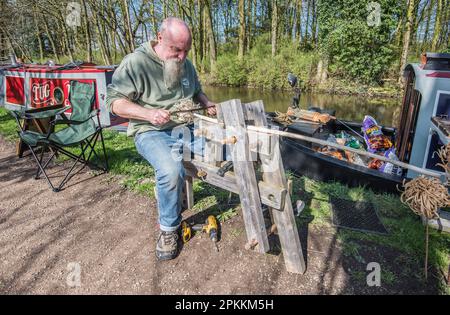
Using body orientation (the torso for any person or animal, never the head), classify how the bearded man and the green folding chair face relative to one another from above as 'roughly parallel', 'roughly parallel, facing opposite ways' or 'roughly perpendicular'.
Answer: roughly perpendicular

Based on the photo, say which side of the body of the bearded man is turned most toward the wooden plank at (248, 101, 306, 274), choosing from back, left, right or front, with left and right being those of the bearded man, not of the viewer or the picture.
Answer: front

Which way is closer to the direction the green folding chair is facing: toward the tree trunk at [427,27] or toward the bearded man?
the bearded man

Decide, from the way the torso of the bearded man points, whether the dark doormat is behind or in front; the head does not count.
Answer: in front

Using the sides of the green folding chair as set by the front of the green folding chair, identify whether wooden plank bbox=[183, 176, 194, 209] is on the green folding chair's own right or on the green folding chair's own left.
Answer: on the green folding chair's own left

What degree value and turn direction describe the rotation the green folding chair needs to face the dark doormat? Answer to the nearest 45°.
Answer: approximately 90° to its left

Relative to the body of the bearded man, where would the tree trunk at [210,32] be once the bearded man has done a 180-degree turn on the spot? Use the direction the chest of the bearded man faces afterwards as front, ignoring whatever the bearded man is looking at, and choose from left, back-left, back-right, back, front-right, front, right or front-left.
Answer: front-right

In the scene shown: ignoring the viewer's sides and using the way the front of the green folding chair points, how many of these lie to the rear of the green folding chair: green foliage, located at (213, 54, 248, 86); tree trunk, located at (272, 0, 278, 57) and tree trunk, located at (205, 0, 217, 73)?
3

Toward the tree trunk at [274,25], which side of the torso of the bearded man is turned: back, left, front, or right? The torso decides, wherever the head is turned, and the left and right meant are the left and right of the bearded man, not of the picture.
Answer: left

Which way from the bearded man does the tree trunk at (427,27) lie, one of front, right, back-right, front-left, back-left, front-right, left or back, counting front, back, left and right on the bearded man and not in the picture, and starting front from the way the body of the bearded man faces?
left

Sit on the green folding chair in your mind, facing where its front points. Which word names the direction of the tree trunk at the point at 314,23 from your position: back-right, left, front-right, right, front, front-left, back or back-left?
back

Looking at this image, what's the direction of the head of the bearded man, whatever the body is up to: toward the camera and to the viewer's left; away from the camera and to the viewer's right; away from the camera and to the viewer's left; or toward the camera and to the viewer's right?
toward the camera and to the viewer's right

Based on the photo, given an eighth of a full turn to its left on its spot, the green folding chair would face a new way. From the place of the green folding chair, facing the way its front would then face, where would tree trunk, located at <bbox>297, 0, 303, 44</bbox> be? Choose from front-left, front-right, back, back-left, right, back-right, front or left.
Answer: back-left

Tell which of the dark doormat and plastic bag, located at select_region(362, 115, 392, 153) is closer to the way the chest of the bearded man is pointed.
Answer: the dark doormat

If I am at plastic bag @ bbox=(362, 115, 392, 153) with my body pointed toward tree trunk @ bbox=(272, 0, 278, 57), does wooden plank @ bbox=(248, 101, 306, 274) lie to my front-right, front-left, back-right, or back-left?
back-left
